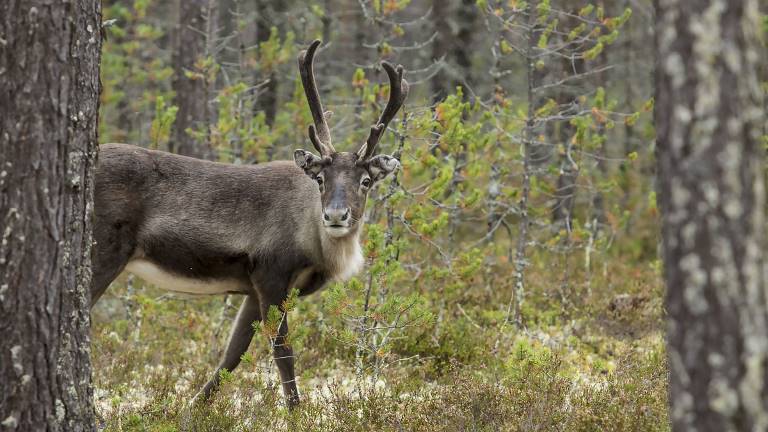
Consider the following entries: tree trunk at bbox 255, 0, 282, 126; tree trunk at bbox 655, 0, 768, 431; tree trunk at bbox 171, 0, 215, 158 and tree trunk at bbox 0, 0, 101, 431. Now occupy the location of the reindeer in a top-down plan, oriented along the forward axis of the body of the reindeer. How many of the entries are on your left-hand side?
2

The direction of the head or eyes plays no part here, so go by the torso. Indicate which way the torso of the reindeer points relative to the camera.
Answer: to the viewer's right

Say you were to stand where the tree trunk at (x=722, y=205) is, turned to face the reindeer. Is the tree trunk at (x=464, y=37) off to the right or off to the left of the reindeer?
right

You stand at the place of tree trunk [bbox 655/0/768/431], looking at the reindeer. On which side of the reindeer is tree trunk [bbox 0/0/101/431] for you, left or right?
left

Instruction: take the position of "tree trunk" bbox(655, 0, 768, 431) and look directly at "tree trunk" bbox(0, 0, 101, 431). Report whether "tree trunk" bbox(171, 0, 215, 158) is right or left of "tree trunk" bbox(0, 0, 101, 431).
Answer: right

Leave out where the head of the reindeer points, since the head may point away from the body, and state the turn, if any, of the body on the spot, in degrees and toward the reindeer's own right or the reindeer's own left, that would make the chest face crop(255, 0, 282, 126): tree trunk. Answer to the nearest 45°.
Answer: approximately 90° to the reindeer's own left

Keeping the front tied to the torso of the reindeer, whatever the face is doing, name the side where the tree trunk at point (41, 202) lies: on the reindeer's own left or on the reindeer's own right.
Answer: on the reindeer's own right

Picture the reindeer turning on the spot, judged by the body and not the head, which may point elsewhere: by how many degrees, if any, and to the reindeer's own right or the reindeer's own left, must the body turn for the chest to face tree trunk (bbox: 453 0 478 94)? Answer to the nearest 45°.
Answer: approximately 45° to the reindeer's own left

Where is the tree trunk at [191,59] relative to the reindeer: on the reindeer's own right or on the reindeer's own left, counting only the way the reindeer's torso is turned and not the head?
on the reindeer's own left

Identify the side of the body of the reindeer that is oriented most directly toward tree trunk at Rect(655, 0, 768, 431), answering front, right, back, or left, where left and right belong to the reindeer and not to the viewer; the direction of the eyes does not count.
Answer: right
